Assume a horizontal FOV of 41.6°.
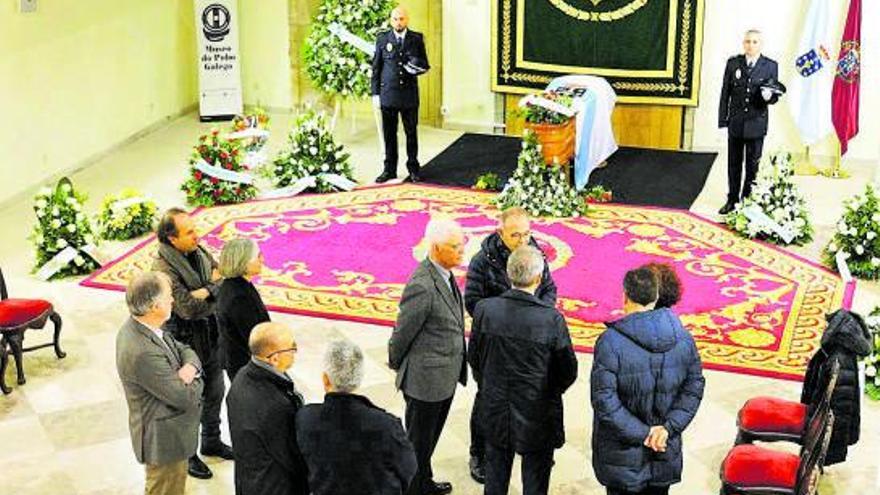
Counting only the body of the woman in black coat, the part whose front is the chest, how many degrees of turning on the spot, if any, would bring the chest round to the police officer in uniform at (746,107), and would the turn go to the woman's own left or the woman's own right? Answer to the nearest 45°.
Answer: approximately 45° to the woman's own left

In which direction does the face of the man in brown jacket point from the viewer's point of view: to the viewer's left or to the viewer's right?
to the viewer's right

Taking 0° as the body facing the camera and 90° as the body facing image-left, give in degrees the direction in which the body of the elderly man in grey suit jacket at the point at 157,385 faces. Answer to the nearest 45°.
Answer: approximately 270°

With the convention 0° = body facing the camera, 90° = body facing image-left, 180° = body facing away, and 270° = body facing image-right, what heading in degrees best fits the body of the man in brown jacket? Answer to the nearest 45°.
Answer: approximately 315°

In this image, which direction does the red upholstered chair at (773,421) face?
to the viewer's left

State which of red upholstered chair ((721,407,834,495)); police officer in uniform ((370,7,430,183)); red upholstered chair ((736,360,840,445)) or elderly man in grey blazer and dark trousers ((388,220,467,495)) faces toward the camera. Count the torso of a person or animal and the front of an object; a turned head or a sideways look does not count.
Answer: the police officer in uniform

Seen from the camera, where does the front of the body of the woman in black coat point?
to the viewer's right

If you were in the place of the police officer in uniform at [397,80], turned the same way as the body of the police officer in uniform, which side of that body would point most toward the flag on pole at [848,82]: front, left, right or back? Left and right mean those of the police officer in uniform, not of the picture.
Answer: left

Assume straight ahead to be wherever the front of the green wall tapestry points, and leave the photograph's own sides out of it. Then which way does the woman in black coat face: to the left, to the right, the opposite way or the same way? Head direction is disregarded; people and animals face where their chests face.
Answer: to the left
